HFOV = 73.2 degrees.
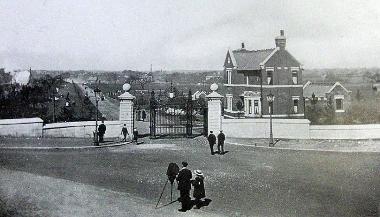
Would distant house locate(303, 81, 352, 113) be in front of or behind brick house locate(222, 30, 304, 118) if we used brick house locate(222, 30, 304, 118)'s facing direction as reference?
behind

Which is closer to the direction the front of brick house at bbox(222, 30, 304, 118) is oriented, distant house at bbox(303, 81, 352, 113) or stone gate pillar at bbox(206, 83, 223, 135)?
the stone gate pillar

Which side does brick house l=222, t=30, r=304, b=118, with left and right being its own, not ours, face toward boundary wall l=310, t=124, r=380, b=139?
left

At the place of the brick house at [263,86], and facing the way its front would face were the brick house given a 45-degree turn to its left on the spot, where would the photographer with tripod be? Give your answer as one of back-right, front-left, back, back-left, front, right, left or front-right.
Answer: front

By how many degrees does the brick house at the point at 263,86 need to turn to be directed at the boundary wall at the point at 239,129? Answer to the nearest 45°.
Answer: approximately 45° to its left

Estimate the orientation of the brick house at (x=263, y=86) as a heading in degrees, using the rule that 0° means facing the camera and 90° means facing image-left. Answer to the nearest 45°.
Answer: approximately 45°
